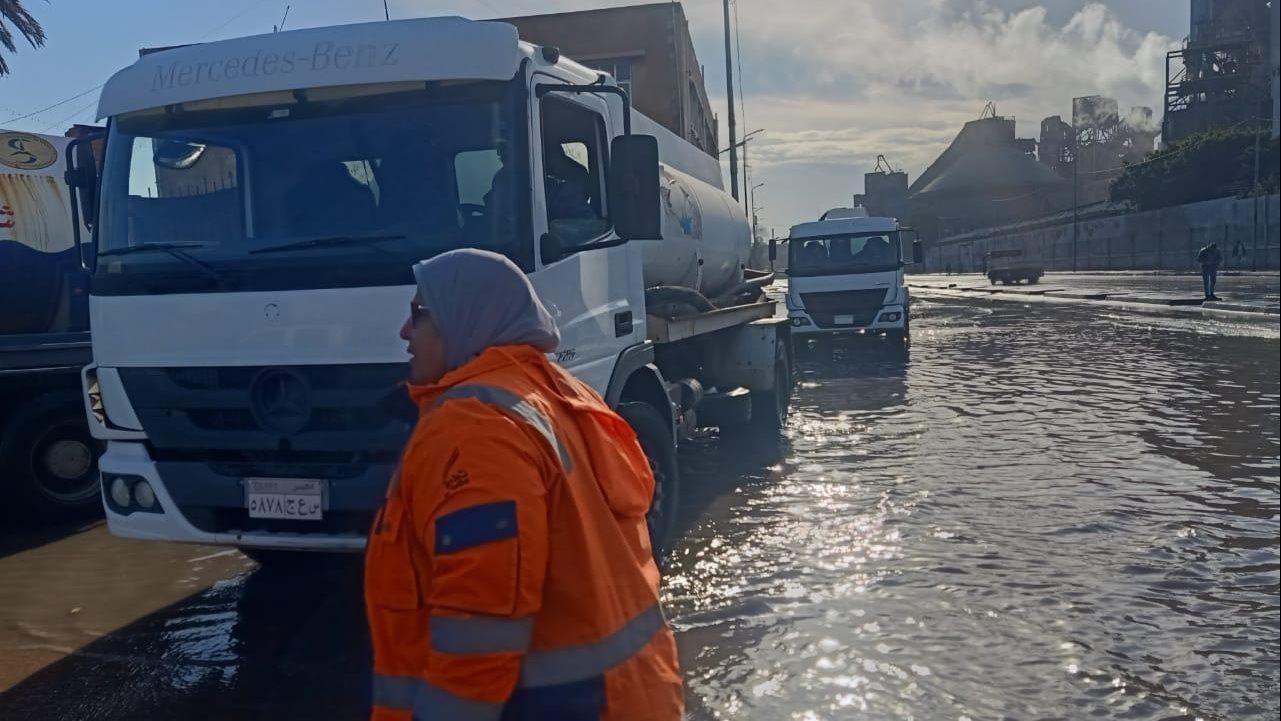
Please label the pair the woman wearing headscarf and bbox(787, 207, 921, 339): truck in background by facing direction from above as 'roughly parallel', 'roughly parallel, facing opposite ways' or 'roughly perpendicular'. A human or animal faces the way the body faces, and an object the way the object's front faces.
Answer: roughly perpendicular

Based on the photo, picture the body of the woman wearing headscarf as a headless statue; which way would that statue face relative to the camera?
to the viewer's left

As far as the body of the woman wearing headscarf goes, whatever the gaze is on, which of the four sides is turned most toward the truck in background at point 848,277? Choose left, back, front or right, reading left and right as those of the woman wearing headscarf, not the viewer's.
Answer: right

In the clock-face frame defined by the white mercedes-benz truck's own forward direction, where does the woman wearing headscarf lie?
The woman wearing headscarf is roughly at 10 o'clock from the white mercedes-benz truck.

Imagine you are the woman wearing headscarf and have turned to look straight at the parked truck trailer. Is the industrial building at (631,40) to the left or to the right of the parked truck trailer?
right

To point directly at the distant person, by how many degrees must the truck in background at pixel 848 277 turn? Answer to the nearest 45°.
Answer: approximately 135° to its left

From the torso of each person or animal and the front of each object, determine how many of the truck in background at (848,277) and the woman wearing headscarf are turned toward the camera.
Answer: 1

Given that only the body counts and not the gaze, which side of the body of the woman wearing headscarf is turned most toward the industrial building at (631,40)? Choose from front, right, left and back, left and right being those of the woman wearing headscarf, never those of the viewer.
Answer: right

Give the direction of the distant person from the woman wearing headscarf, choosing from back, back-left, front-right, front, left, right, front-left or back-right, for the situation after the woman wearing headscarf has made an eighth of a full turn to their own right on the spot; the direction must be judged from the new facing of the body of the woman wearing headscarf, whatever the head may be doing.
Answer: right

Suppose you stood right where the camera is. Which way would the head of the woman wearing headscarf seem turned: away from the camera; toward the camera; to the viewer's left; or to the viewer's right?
to the viewer's left

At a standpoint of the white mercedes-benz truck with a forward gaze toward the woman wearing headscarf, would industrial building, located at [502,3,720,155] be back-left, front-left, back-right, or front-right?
back-left

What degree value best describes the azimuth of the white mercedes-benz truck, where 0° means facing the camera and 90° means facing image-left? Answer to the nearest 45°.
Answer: approximately 45°

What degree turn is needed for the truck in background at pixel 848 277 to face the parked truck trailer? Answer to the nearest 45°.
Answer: approximately 45° to its right
